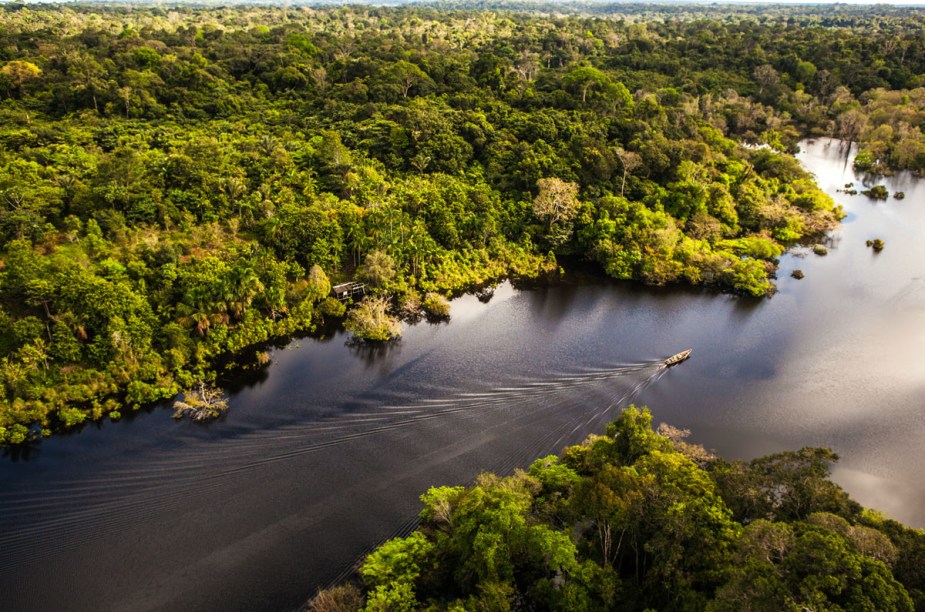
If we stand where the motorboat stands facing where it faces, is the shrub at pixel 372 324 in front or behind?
behind

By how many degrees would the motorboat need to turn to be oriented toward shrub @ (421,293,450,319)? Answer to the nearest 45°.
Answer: approximately 135° to its left

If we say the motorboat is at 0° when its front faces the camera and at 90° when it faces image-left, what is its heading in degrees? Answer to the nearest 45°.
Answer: approximately 225°
